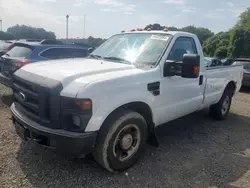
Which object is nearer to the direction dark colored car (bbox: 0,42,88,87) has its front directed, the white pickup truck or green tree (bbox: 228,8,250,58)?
the green tree

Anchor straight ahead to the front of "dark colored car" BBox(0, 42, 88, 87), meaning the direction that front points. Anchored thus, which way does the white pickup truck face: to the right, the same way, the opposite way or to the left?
the opposite way

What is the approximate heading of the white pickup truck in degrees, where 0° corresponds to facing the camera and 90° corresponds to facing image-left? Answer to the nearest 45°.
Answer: approximately 45°

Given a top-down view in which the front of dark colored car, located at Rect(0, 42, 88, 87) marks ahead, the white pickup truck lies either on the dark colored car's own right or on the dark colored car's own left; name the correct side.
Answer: on the dark colored car's own right

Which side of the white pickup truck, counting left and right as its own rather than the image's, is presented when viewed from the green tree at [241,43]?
back

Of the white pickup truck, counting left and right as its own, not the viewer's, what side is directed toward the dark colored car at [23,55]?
right

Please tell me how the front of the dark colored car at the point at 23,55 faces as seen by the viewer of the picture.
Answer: facing away from the viewer and to the right of the viewer
